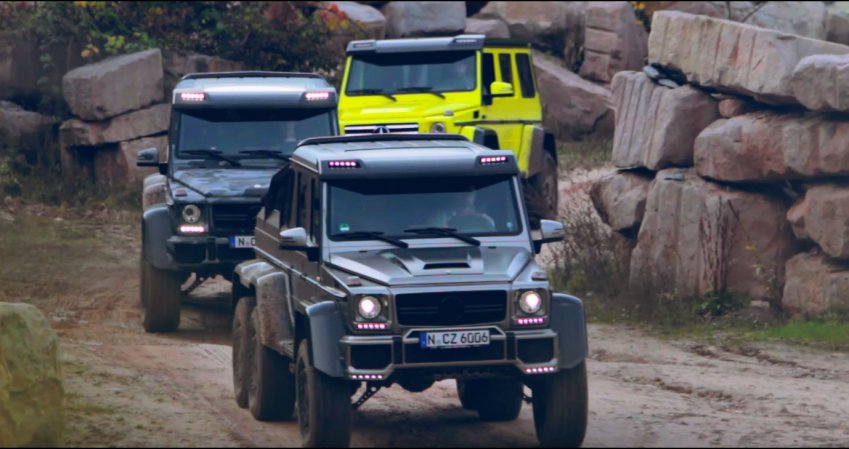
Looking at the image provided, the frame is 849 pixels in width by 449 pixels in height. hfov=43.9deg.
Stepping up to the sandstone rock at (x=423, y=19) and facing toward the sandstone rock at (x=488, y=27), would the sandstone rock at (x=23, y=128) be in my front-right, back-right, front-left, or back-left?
back-right

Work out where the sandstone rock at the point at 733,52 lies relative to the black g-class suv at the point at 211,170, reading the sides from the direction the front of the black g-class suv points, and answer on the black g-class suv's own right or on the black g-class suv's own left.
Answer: on the black g-class suv's own left

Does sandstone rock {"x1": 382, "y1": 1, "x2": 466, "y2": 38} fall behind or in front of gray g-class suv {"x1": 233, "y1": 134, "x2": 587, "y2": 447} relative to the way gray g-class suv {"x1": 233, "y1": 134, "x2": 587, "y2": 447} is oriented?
behind

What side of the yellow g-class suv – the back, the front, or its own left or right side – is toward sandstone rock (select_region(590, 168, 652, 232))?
left

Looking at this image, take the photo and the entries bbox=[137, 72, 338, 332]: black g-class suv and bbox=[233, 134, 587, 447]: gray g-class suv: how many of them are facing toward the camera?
2

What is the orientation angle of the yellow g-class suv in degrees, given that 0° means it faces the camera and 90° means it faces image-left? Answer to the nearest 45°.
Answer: approximately 45°

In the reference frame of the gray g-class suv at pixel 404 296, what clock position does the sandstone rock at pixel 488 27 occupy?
The sandstone rock is roughly at 6 o'clock from the gray g-class suv.

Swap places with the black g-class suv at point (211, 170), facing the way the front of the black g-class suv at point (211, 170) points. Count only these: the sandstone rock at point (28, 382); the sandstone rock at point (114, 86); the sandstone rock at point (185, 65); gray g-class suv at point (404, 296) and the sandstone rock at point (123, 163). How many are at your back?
3

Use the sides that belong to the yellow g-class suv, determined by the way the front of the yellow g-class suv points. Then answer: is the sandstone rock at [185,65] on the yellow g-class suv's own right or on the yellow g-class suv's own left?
on the yellow g-class suv's own right

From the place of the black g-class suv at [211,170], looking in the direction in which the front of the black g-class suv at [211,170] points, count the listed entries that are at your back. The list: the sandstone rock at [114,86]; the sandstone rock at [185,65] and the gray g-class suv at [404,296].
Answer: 2

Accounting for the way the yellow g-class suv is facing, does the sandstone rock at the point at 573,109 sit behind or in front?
behind

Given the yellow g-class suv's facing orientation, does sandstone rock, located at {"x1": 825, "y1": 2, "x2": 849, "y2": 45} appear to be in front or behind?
behind

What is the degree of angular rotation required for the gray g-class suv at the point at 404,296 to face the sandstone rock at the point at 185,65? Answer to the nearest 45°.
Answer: approximately 180°
